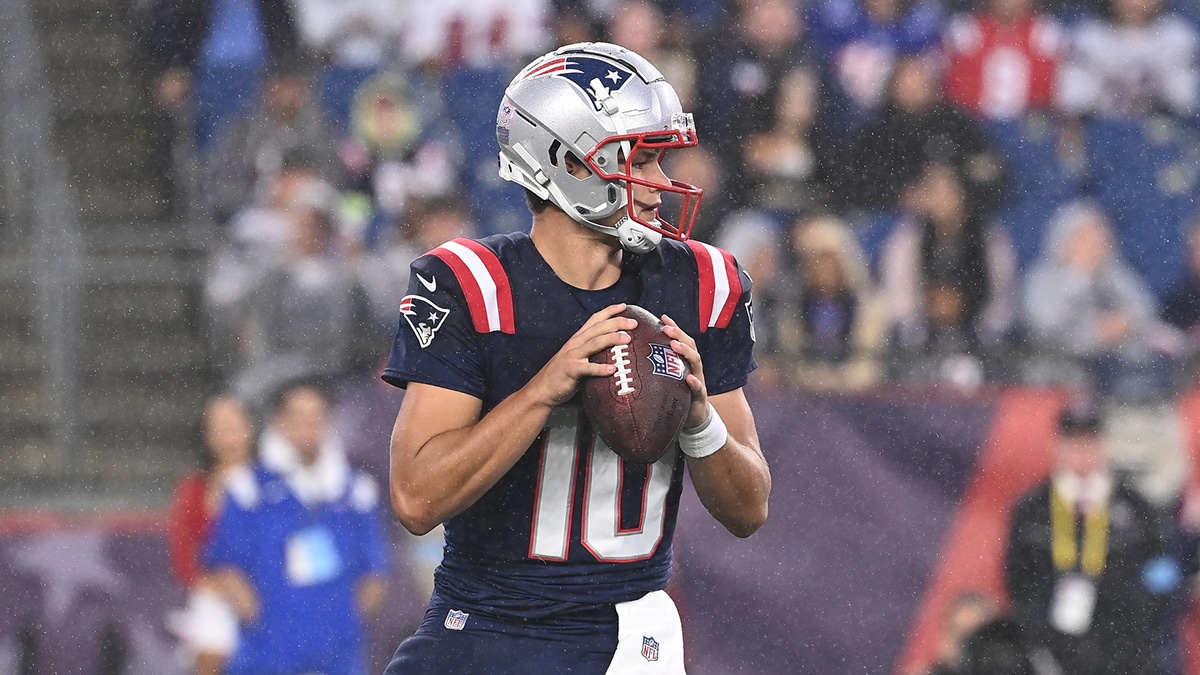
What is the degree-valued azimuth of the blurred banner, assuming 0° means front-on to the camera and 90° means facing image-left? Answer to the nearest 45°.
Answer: approximately 0°

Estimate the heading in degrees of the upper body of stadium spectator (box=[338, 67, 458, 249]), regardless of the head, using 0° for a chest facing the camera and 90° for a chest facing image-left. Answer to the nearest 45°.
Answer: approximately 0°

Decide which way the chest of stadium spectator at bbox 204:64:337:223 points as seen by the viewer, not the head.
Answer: toward the camera

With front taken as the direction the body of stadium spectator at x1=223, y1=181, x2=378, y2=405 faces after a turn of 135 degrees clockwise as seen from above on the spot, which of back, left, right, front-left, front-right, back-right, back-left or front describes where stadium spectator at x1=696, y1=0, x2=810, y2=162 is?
back-right

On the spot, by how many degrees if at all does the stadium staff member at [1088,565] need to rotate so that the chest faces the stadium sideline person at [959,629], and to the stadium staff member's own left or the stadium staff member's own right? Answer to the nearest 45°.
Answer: approximately 45° to the stadium staff member's own right

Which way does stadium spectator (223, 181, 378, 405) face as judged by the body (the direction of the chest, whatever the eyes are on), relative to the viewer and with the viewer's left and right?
facing the viewer

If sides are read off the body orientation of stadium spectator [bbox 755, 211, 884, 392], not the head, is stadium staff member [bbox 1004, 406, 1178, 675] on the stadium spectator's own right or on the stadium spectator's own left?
on the stadium spectator's own left

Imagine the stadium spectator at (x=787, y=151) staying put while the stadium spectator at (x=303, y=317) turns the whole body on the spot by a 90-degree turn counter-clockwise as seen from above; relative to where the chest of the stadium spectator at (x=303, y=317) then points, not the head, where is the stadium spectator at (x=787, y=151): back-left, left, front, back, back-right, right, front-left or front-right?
front

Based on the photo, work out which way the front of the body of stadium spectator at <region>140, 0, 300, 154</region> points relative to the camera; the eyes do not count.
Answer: toward the camera

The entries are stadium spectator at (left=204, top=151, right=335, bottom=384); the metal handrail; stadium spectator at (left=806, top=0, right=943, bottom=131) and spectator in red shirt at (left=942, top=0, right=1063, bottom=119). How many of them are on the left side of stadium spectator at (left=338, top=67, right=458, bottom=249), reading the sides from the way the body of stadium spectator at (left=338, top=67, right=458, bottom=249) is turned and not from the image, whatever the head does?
2
